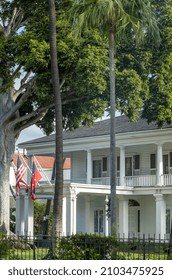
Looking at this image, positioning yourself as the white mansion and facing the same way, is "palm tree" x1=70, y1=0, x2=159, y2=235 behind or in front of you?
in front

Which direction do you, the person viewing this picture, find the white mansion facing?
facing the viewer and to the left of the viewer

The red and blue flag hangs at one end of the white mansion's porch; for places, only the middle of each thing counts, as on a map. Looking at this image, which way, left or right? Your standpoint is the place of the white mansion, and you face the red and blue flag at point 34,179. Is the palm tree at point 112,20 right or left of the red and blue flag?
left
